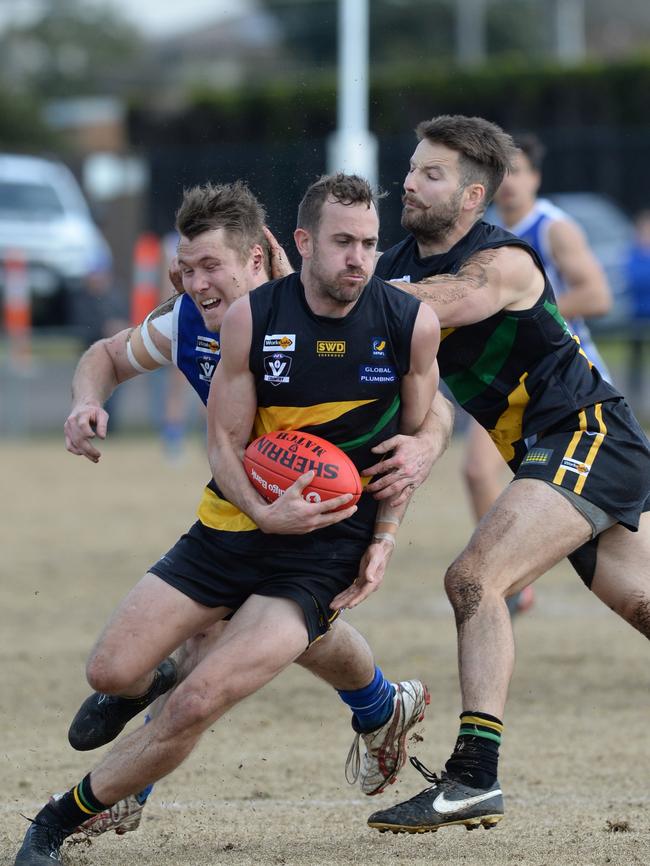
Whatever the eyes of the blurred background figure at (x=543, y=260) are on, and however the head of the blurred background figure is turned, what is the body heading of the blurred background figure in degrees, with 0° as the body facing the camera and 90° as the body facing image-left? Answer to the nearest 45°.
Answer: approximately 45°

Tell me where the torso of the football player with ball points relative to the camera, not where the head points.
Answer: toward the camera

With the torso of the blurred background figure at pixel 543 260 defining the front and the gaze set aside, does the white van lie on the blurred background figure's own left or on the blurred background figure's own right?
on the blurred background figure's own right

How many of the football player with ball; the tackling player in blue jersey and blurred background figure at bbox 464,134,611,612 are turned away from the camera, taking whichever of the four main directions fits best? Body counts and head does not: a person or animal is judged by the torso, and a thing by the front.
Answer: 0

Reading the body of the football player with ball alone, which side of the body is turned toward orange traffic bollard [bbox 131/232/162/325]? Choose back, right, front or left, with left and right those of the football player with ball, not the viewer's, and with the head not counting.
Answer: back

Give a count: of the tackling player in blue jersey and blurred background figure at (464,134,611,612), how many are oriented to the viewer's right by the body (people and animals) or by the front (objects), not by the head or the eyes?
0

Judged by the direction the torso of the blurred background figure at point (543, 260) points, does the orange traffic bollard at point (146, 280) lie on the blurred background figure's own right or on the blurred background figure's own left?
on the blurred background figure's own right

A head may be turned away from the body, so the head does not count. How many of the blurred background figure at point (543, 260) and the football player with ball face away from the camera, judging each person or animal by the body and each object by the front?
0

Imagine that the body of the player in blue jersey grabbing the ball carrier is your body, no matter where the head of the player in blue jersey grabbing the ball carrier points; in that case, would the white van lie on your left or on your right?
on your right

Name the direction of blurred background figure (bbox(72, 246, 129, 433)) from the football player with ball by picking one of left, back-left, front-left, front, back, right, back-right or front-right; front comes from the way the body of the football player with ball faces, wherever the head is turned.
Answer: back

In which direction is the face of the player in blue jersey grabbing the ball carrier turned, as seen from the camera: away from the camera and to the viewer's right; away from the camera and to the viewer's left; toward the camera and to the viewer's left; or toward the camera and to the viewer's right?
toward the camera and to the viewer's left
